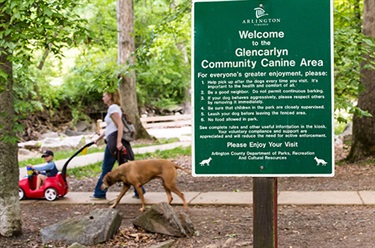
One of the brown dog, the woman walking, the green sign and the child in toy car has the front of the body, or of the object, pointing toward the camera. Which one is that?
the green sign

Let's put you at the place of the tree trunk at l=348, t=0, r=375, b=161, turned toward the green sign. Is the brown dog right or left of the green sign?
right

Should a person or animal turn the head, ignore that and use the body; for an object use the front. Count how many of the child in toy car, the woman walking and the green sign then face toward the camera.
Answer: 1

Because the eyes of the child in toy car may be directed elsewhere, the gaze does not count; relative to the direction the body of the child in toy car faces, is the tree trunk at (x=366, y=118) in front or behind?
behind

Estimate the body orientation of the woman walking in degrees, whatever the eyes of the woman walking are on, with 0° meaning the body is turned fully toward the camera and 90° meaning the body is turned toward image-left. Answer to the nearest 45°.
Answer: approximately 90°

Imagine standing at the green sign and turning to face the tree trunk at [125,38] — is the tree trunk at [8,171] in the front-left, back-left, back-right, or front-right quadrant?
front-left

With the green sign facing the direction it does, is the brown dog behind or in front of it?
behind

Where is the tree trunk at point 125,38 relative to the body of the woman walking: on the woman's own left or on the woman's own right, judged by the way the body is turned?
on the woman's own right

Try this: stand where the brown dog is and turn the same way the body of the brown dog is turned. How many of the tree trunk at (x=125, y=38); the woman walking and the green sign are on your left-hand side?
1

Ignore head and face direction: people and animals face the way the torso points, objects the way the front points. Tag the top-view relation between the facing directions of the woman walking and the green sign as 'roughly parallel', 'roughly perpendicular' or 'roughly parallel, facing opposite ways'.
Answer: roughly perpendicular

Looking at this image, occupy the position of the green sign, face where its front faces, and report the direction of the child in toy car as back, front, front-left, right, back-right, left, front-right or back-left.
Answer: back-right

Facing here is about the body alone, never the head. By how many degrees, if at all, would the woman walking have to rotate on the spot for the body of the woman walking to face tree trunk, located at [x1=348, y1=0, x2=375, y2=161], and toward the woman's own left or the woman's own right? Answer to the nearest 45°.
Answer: approximately 180°

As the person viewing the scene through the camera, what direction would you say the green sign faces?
facing the viewer

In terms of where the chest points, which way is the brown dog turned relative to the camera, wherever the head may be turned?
to the viewer's left

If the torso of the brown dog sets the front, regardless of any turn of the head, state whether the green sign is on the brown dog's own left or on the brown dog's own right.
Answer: on the brown dog's own left
